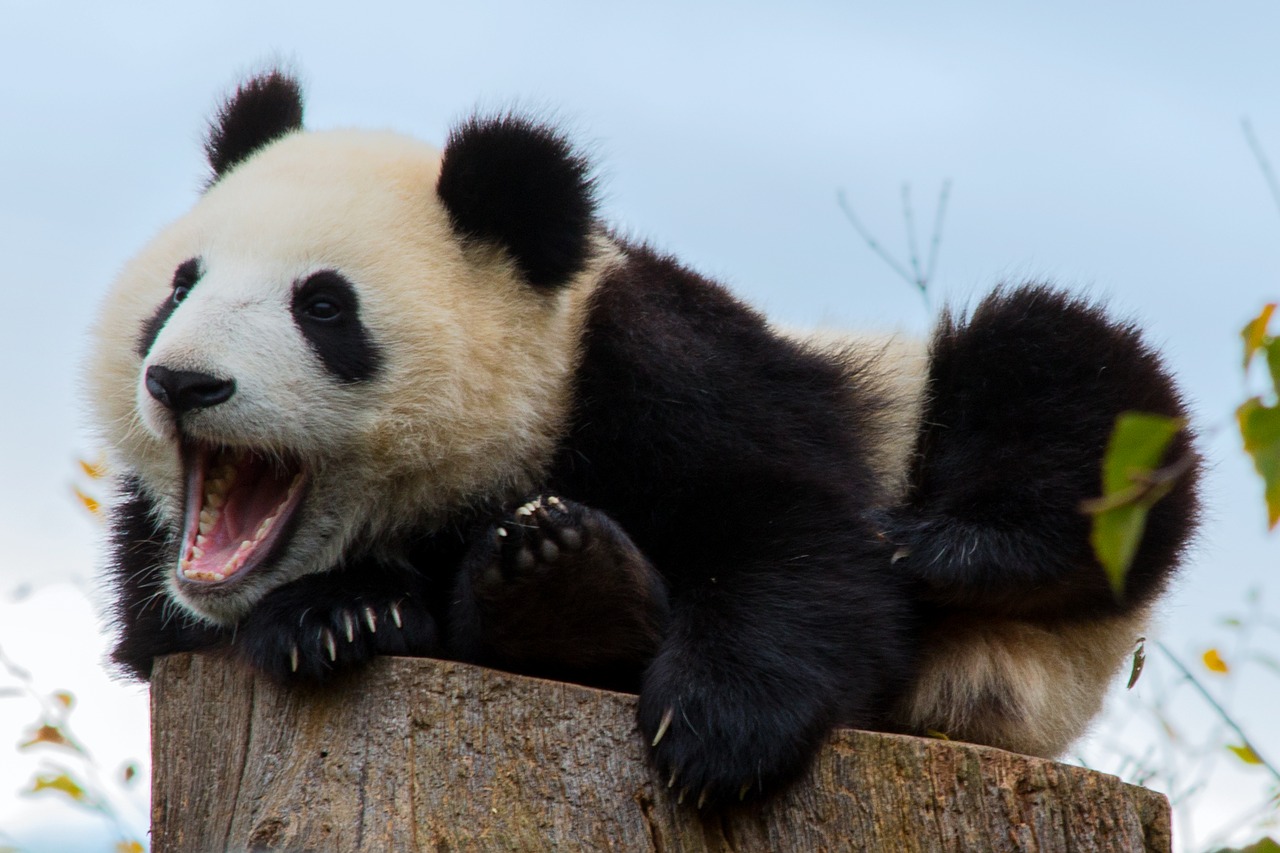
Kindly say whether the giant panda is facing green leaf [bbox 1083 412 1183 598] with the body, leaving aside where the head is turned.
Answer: no

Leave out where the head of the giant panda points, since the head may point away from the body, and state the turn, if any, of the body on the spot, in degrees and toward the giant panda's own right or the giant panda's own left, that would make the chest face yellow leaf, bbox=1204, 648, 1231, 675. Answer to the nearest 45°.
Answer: approximately 180°

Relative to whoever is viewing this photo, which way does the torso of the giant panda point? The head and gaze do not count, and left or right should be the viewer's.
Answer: facing the viewer and to the left of the viewer

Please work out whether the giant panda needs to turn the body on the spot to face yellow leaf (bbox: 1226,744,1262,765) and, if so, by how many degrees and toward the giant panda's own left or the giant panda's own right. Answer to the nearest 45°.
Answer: approximately 135° to the giant panda's own left
